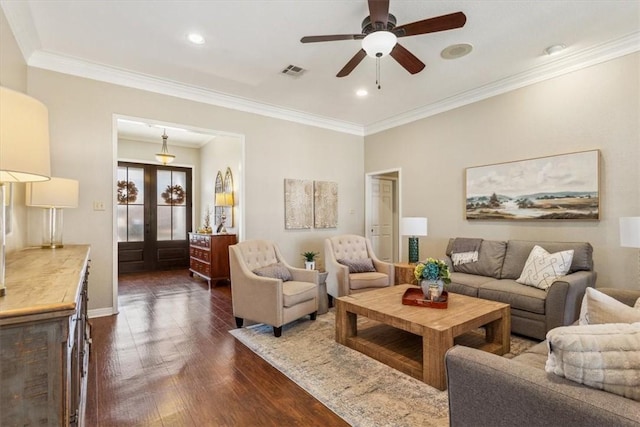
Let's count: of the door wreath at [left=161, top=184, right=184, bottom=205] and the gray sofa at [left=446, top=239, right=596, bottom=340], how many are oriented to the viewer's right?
0

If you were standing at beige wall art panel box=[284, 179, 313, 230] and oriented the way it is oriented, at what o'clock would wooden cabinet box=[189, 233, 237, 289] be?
The wooden cabinet is roughly at 5 o'clock from the beige wall art panel.

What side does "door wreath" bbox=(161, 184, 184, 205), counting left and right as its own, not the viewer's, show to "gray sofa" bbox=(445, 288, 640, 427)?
front

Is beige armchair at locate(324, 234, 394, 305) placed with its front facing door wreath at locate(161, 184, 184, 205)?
no

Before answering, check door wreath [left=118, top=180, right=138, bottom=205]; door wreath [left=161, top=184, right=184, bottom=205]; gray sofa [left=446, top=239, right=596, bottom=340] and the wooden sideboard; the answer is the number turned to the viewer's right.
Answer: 1

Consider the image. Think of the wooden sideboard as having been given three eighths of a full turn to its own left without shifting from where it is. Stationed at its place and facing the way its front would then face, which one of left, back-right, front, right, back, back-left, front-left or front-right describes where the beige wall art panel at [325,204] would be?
right

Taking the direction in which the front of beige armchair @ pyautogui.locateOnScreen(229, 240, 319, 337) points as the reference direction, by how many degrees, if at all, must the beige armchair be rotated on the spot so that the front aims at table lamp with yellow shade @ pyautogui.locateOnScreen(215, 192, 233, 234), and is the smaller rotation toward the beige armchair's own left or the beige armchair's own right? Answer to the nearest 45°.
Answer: approximately 135° to the beige armchair's own left

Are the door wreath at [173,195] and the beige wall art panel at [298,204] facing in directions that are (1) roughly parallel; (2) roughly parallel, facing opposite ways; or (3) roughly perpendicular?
roughly parallel

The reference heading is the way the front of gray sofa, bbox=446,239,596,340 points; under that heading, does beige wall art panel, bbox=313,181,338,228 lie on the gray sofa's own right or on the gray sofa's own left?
on the gray sofa's own right

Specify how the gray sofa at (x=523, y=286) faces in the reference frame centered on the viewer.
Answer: facing the viewer and to the left of the viewer

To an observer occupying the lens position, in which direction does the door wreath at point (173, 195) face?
facing the viewer

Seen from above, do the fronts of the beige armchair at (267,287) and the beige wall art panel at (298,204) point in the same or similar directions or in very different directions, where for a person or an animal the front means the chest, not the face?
same or similar directions

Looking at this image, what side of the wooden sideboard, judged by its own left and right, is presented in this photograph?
right

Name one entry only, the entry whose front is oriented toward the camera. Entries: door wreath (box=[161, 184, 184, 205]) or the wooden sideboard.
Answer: the door wreath

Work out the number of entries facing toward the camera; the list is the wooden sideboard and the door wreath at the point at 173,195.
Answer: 1

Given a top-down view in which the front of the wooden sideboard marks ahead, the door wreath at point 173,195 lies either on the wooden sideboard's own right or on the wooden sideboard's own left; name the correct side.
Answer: on the wooden sideboard's own left

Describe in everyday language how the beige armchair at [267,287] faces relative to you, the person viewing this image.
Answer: facing the viewer and to the right of the viewer

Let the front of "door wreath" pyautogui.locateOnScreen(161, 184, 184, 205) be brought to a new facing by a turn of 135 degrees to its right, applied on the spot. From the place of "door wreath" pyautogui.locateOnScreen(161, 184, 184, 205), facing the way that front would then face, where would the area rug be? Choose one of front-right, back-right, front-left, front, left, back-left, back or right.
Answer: back-left
